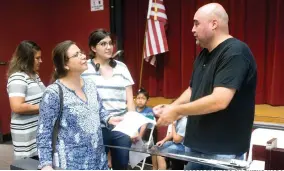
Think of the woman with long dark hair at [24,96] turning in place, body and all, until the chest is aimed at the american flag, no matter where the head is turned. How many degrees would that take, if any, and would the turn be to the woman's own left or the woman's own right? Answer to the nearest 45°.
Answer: approximately 45° to the woman's own left

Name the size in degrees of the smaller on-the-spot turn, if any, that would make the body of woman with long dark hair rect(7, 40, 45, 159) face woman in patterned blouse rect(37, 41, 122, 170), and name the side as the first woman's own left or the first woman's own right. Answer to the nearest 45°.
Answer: approximately 90° to the first woman's own right

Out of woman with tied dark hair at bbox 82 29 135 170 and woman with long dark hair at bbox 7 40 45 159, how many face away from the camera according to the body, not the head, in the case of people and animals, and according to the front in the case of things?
0

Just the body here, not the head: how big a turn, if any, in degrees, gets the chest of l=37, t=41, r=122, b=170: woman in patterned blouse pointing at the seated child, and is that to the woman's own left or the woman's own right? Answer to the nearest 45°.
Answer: approximately 90° to the woman's own left

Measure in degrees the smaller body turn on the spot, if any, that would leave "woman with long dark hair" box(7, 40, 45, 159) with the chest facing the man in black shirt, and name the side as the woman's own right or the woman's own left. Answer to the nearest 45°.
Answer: approximately 45° to the woman's own right

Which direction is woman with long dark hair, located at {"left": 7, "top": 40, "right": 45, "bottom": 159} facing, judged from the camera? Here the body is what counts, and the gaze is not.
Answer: to the viewer's right

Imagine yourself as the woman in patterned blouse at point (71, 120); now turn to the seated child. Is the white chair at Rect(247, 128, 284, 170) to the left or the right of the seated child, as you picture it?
right

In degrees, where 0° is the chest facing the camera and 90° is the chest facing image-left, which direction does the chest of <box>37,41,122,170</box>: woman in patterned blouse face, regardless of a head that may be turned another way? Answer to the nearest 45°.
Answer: approximately 315°

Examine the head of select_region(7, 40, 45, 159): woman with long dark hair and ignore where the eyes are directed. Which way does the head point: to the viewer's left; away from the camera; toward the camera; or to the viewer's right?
to the viewer's right

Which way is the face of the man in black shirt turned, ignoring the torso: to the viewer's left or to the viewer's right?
to the viewer's left

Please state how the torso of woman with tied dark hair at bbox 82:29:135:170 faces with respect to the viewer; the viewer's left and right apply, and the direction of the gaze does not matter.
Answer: facing the viewer and to the right of the viewer

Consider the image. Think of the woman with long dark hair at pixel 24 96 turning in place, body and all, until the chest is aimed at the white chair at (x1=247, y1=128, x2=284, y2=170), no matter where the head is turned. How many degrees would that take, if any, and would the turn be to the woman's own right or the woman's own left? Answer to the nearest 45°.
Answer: approximately 45° to the woman's own right

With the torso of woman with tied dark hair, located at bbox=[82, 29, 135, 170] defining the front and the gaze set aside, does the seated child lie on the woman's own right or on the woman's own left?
on the woman's own left

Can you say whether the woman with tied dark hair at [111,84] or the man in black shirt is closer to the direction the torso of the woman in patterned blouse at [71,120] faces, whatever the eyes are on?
the man in black shirt
